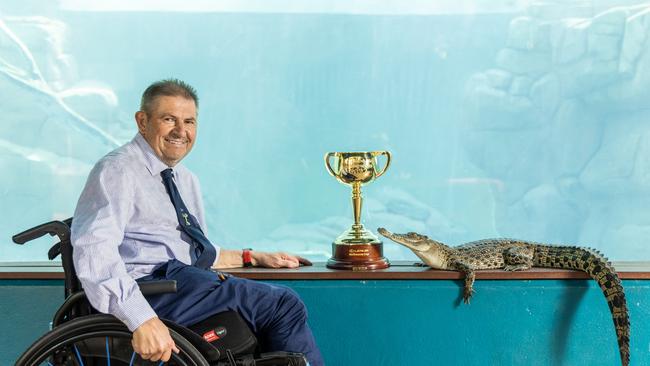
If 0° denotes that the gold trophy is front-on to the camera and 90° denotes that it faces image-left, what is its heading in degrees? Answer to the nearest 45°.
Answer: approximately 0°

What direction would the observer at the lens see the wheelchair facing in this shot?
facing to the right of the viewer

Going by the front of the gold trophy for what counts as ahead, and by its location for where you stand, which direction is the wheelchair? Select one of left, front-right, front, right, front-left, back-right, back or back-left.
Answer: front-right

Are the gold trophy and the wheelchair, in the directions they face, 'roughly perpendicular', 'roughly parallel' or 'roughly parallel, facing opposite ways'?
roughly perpendicular

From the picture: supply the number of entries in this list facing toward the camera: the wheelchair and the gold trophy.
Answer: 1
